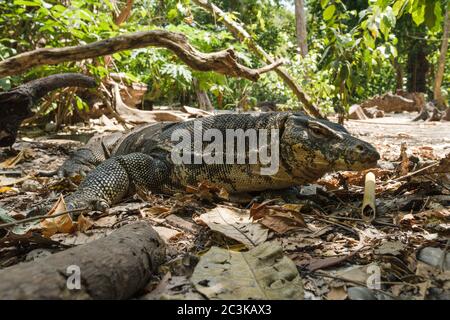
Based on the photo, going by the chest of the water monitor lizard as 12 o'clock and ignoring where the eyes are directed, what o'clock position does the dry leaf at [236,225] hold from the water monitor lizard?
The dry leaf is roughly at 3 o'clock from the water monitor lizard.

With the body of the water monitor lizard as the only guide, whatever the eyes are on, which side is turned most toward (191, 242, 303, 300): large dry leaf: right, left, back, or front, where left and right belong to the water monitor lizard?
right

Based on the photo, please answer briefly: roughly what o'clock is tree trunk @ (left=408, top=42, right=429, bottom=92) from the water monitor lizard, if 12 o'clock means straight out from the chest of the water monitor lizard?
The tree trunk is roughly at 10 o'clock from the water monitor lizard.

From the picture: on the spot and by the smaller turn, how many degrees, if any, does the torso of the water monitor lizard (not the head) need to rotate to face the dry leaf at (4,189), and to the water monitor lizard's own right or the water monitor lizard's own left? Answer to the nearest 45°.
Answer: approximately 180°

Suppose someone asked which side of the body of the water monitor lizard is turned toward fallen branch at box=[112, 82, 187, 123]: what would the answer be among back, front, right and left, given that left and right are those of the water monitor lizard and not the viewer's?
left

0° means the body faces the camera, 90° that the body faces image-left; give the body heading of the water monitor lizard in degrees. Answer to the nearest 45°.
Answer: approximately 270°

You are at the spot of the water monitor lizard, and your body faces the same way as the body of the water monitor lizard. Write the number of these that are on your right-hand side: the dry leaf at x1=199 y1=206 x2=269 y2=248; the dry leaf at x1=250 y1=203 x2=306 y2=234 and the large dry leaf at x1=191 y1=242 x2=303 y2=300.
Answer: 3

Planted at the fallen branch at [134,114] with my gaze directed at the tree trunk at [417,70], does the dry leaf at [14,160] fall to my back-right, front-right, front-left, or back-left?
back-right

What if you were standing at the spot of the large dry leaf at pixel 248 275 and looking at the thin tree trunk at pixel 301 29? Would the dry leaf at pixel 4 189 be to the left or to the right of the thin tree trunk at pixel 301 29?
left

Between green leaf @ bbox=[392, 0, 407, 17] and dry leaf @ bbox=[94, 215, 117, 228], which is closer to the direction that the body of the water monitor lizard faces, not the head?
the green leaf

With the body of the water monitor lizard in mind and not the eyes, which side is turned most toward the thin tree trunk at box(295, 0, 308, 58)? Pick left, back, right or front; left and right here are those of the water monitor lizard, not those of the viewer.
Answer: left
